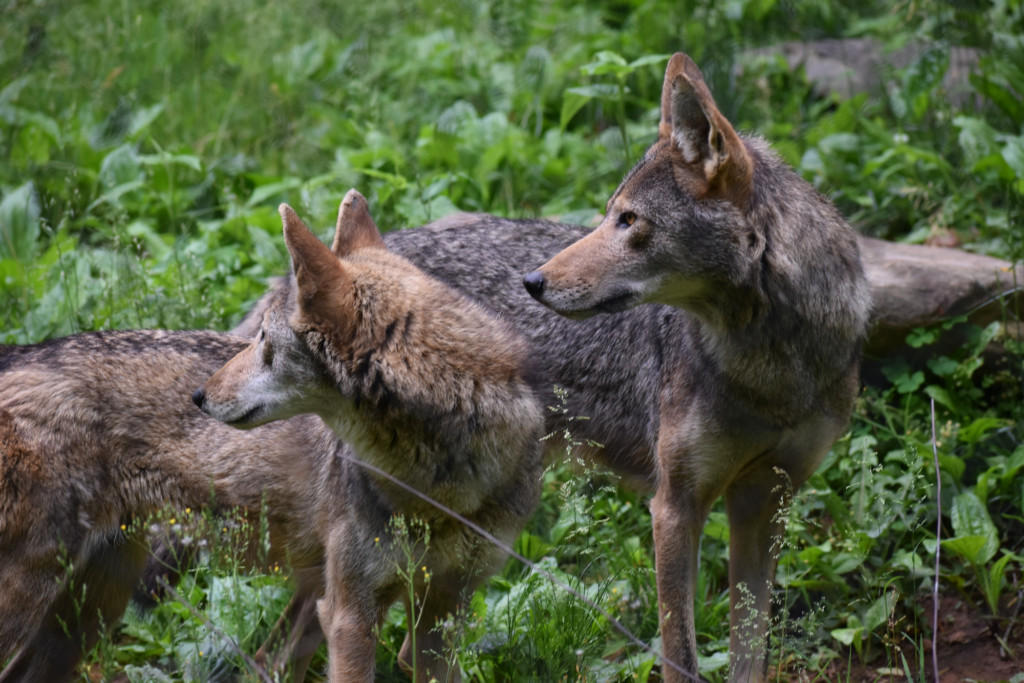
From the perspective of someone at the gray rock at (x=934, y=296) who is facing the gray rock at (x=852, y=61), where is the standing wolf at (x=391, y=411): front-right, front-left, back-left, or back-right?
back-left

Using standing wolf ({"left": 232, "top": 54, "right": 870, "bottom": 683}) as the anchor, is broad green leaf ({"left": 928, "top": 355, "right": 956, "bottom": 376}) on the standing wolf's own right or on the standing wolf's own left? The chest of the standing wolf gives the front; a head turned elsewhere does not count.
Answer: on the standing wolf's own left

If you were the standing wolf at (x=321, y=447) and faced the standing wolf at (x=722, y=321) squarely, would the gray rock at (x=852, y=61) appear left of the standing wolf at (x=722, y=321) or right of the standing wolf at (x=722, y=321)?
left

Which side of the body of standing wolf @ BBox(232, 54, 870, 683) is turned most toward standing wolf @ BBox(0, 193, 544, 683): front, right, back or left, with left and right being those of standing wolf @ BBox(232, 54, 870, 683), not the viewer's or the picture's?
right

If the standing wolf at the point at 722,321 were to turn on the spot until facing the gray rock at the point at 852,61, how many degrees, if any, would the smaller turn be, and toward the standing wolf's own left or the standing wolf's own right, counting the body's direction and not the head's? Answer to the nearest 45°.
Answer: approximately 135° to the standing wolf's own left

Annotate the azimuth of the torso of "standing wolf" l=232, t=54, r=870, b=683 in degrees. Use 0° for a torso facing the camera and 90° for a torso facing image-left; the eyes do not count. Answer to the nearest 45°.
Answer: approximately 315°

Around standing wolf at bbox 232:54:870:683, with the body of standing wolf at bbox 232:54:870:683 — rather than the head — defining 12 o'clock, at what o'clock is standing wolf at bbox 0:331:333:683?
standing wolf at bbox 0:331:333:683 is roughly at 4 o'clock from standing wolf at bbox 232:54:870:683.

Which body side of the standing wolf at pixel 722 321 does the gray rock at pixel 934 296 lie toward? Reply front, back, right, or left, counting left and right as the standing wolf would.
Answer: left

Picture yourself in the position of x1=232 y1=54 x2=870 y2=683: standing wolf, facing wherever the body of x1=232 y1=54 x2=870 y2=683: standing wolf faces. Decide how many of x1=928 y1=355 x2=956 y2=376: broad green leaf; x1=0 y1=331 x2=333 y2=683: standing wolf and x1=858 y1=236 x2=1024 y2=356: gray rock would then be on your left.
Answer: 2
